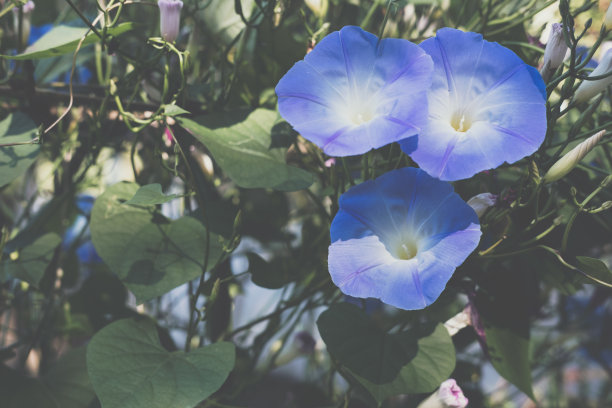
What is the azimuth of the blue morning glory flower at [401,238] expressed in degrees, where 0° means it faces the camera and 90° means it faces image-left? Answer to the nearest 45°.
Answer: approximately 0°

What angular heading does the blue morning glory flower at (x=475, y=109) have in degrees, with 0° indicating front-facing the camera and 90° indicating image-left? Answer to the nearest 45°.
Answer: approximately 0°

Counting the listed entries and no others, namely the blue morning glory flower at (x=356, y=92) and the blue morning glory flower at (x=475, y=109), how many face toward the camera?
2

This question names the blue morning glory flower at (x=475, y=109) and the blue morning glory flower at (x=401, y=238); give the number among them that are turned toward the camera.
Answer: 2
